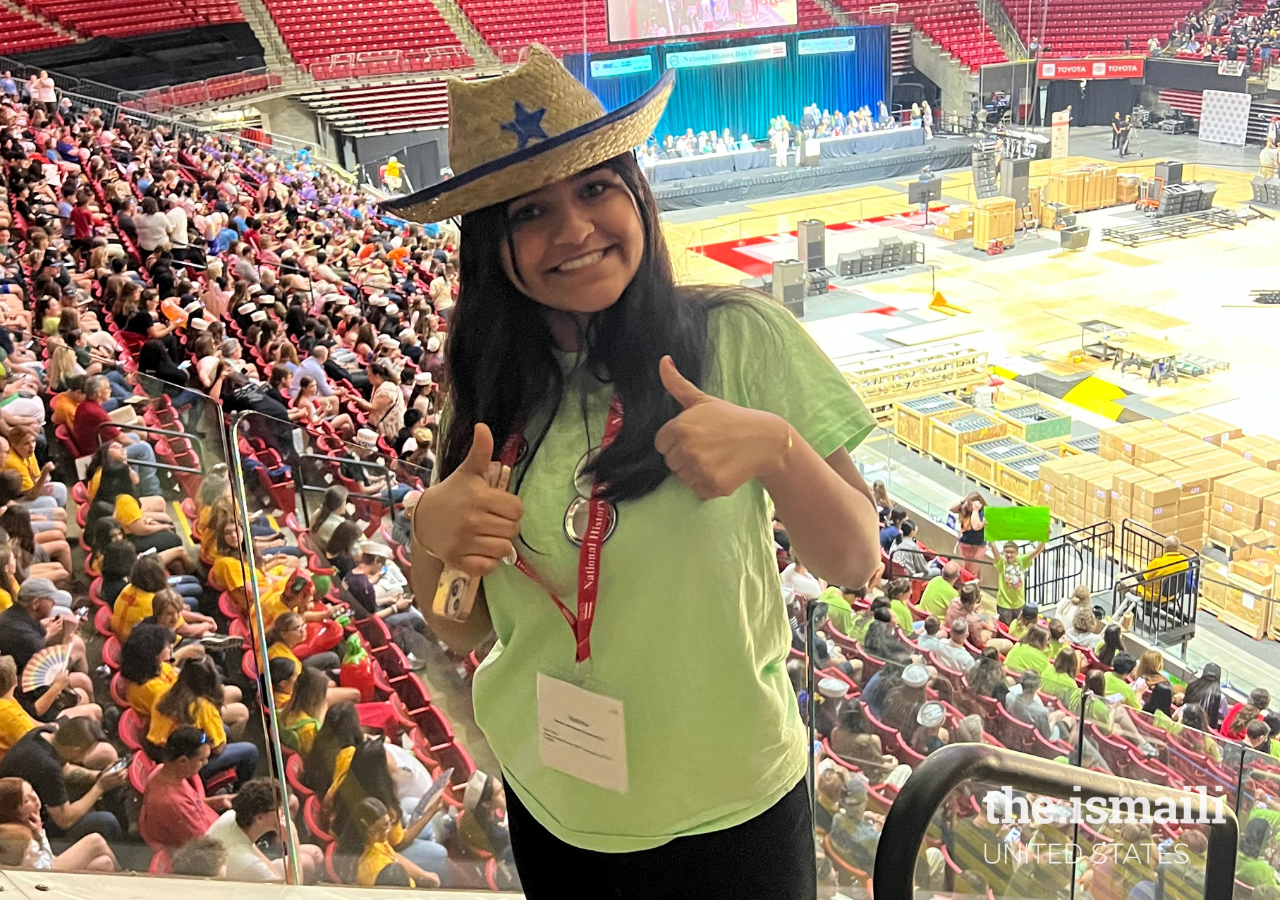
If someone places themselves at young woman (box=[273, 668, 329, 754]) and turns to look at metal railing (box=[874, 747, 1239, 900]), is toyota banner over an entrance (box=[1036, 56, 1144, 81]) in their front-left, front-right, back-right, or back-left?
back-left

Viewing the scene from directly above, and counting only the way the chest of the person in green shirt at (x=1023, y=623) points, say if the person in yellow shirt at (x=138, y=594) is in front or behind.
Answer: behind

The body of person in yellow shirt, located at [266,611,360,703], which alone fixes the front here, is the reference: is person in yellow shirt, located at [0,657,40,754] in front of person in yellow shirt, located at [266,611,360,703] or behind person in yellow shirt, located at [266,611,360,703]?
behind

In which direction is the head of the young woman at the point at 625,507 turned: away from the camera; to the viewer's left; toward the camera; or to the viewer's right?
toward the camera

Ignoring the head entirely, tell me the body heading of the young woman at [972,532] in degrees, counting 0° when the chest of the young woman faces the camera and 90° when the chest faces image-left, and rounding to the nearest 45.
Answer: approximately 45°

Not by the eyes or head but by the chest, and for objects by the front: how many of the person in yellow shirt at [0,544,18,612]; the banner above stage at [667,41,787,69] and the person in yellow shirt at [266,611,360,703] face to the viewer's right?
2

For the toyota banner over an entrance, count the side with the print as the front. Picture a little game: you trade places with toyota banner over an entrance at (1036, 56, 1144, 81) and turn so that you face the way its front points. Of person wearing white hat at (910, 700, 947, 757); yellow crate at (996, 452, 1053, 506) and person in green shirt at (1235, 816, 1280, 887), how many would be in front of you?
3

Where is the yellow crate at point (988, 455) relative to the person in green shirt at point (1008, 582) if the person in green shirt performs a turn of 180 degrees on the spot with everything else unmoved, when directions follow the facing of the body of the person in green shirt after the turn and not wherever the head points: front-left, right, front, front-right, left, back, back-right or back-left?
front

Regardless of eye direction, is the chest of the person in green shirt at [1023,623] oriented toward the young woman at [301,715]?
no

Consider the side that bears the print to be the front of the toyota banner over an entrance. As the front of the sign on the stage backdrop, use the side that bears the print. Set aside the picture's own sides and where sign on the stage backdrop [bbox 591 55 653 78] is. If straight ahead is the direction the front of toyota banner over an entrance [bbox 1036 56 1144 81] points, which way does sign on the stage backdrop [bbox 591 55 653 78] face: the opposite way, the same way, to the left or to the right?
the same way

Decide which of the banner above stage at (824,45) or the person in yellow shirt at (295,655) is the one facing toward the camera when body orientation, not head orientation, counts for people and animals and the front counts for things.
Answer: the banner above stage

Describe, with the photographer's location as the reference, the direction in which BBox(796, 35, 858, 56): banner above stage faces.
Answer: facing the viewer

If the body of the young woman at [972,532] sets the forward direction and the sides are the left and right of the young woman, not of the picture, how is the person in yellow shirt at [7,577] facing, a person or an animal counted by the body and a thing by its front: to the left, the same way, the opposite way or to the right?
the opposite way

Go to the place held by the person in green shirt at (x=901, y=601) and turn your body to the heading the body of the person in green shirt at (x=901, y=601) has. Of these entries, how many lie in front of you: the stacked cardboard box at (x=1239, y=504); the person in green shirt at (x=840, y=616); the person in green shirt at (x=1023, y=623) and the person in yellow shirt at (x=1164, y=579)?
3

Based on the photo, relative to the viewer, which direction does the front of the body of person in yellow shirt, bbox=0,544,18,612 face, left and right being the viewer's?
facing to the right of the viewer

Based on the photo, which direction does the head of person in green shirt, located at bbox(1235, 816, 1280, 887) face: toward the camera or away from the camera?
away from the camera

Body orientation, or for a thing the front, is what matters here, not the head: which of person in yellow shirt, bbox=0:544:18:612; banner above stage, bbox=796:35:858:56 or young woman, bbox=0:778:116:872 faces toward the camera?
the banner above stage

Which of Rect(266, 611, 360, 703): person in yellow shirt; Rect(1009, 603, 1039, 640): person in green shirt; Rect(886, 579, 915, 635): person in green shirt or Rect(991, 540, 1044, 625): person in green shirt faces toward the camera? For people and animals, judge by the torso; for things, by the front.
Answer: Rect(991, 540, 1044, 625): person in green shirt

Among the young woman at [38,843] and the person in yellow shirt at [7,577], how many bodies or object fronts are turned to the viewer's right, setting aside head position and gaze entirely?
2
